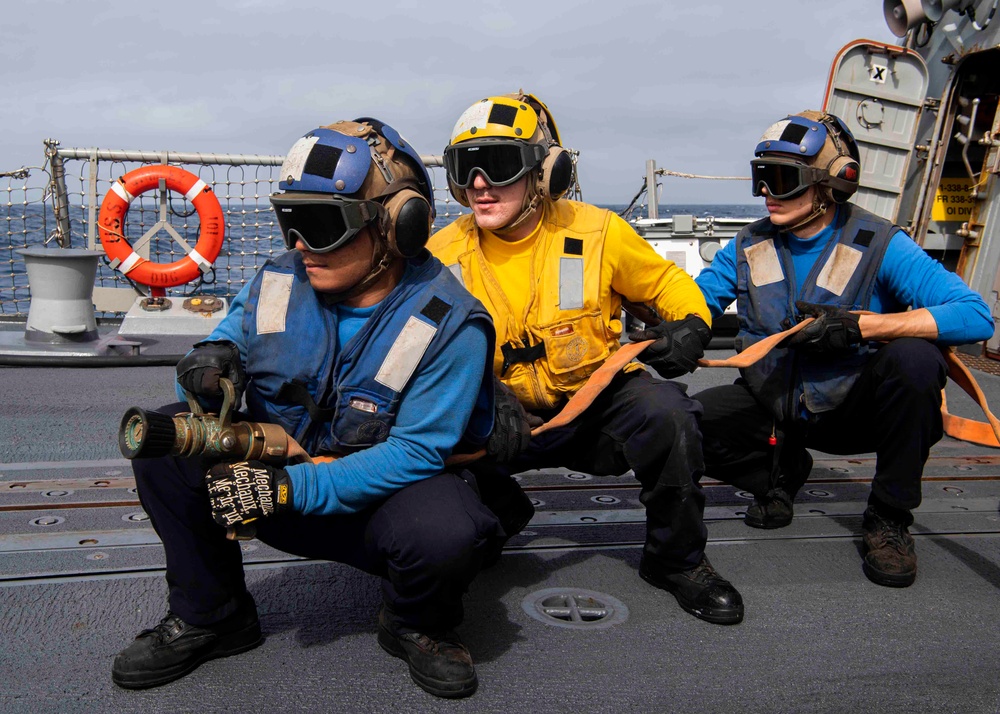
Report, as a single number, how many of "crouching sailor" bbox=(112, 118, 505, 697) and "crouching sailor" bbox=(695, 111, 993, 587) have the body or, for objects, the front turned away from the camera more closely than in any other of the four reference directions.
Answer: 0

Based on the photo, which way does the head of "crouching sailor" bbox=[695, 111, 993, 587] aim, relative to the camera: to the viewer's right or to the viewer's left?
to the viewer's left

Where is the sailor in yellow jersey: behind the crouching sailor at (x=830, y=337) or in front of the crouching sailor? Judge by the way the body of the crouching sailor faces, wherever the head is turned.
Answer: in front

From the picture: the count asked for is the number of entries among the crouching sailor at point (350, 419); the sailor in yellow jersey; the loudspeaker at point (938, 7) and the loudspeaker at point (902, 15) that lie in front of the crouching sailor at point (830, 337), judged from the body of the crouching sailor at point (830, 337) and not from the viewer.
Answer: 2

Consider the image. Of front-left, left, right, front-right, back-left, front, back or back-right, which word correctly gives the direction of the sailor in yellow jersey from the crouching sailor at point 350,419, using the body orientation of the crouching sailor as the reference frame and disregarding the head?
back

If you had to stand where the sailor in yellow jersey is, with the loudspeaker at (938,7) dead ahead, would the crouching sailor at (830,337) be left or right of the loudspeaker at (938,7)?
right

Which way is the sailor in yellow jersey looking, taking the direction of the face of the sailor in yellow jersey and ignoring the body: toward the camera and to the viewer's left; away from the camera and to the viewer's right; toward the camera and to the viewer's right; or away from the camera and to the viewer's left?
toward the camera and to the viewer's left

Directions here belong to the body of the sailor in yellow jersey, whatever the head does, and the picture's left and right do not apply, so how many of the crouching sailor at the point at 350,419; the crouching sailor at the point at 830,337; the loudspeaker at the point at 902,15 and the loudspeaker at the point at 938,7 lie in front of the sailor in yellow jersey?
1

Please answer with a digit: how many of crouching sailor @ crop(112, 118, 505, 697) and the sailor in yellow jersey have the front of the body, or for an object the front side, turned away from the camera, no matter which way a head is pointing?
0

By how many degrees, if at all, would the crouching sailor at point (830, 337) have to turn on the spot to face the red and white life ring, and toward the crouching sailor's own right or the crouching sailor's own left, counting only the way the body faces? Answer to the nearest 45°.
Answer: approximately 90° to the crouching sailor's own right

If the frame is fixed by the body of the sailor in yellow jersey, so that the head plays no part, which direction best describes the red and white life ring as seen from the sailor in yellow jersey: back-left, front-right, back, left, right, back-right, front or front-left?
right

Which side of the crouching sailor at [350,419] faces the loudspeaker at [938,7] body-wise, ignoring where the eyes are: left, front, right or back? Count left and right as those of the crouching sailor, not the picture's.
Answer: back

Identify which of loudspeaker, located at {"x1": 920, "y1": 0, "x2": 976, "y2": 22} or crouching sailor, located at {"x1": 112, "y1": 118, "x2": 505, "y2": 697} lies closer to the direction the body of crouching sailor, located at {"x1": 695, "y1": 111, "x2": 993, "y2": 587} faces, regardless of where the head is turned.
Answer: the crouching sailor
